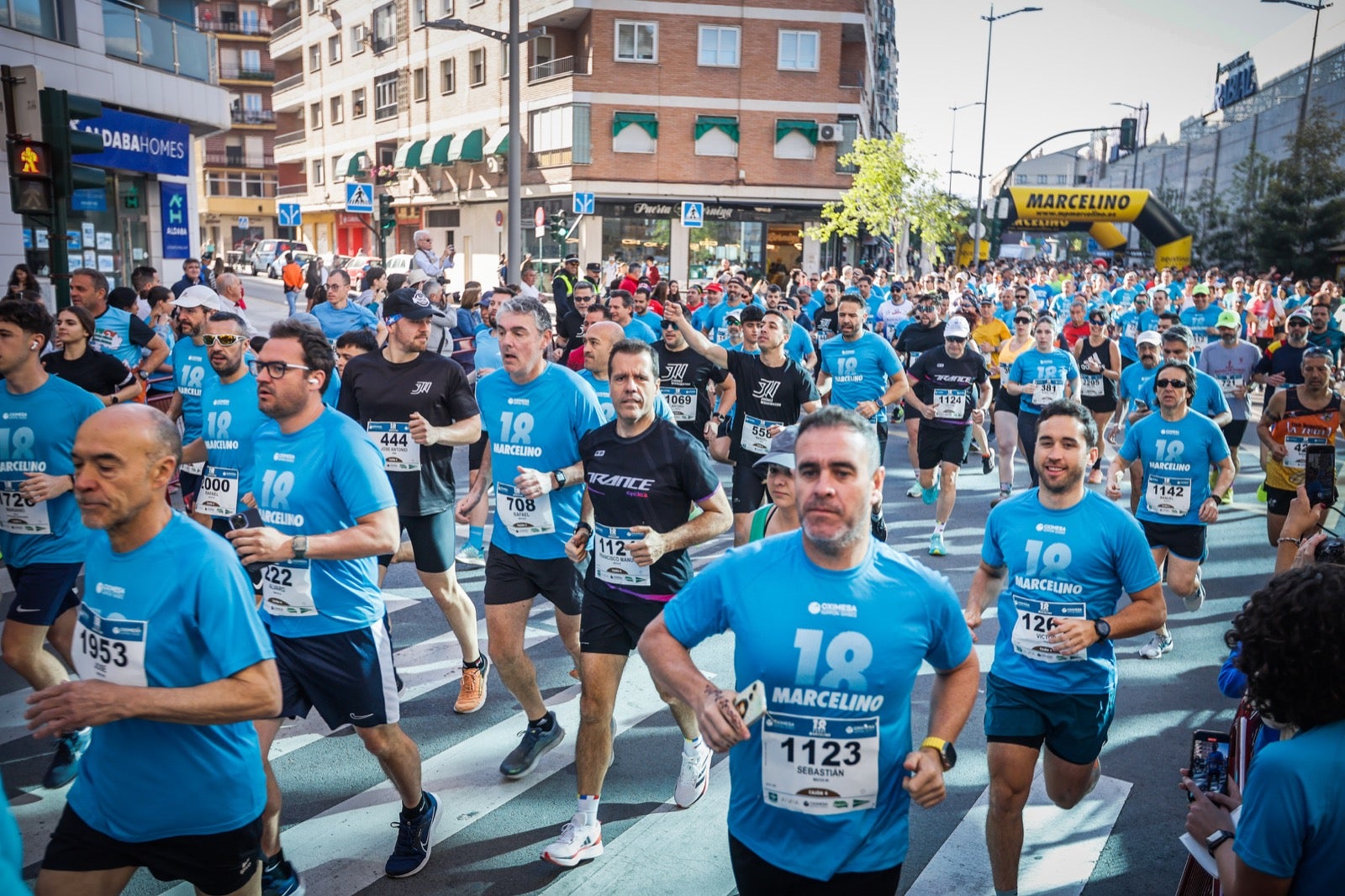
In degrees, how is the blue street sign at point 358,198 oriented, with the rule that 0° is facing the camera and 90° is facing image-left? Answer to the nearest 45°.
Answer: approximately 0°

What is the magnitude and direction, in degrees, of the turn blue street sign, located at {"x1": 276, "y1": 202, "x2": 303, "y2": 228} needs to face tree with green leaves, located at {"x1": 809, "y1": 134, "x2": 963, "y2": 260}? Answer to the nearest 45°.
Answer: approximately 90° to its left

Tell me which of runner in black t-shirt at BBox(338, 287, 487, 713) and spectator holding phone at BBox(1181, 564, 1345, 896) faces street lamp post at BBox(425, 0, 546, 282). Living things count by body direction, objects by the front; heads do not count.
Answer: the spectator holding phone

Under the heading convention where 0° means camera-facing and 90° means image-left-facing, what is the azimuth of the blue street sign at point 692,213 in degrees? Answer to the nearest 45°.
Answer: approximately 0°

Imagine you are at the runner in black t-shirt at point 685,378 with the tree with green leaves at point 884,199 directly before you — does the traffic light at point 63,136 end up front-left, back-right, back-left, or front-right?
back-left

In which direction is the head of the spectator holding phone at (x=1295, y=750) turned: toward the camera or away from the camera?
away from the camera

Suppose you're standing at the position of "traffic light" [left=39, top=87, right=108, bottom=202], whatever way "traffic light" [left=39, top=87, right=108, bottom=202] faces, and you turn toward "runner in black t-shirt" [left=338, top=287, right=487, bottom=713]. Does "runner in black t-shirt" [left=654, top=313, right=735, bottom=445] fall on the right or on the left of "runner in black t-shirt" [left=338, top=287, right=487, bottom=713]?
left

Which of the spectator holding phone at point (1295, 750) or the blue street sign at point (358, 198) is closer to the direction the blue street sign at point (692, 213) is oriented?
the spectator holding phone

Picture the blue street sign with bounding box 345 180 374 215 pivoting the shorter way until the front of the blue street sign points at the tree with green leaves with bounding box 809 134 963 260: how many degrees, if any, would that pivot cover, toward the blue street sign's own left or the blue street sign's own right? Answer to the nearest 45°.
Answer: approximately 135° to the blue street sign's own left

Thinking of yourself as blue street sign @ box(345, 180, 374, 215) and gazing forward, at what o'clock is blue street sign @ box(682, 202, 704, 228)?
blue street sign @ box(682, 202, 704, 228) is roughly at 9 o'clock from blue street sign @ box(345, 180, 374, 215).

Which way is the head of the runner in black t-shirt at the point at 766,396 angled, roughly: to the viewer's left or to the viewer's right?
to the viewer's left
